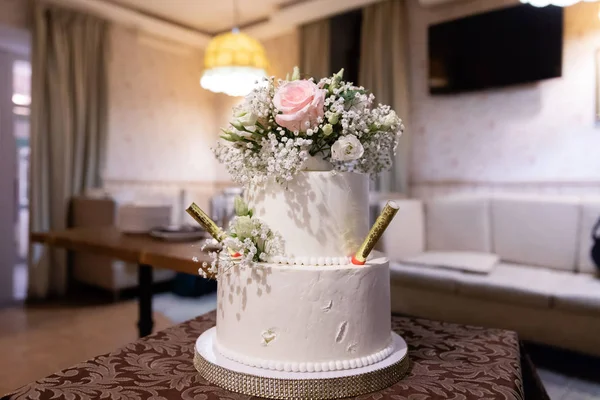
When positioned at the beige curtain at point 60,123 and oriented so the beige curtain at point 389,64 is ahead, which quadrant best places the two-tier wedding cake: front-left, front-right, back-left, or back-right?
front-right

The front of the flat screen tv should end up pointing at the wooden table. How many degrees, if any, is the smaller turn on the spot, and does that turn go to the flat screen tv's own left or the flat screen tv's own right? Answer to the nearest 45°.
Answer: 0° — it already faces it

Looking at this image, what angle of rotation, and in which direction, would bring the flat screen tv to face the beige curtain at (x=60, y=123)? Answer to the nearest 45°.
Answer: approximately 45° to its right

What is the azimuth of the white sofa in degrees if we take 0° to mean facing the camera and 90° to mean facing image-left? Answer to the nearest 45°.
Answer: approximately 45°

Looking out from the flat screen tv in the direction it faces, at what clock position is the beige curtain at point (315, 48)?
The beige curtain is roughly at 2 o'clock from the flat screen tv.

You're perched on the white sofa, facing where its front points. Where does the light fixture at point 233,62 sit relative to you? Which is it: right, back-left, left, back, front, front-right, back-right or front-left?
front-right

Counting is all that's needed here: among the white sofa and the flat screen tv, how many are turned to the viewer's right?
0

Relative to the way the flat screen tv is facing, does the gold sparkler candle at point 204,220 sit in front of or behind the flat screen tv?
in front

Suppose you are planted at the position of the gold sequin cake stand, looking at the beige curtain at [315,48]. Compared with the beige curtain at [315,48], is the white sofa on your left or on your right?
right

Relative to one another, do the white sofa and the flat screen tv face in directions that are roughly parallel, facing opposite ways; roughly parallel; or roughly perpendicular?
roughly parallel

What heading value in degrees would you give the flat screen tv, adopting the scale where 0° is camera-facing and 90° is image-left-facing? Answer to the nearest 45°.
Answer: approximately 45°

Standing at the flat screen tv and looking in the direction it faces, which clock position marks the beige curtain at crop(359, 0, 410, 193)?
The beige curtain is roughly at 2 o'clock from the flat screen tv.
